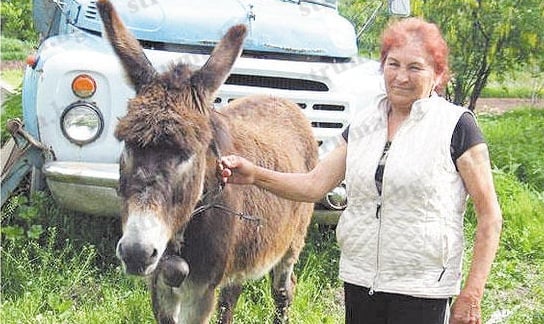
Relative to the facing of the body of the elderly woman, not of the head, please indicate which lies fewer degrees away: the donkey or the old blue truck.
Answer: the donkey

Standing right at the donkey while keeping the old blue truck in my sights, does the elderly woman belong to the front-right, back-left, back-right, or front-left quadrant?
back-right

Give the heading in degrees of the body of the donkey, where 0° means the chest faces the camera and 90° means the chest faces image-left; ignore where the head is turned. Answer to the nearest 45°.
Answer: approximately 45°

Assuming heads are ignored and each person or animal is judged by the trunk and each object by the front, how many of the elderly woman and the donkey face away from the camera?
0

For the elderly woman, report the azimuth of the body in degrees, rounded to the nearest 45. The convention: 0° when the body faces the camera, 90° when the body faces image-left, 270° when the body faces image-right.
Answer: approximately 45°

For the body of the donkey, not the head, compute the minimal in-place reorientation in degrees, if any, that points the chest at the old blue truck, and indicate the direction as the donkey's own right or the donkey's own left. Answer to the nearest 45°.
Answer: approximately 135° to the donkey's own right

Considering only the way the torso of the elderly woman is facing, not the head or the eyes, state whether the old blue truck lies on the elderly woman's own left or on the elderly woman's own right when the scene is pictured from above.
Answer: on the elderly woman's own right

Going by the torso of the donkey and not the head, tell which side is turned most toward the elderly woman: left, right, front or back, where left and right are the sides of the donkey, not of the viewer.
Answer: left
